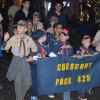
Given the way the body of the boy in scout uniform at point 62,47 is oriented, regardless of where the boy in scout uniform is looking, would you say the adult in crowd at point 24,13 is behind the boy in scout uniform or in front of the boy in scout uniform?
behind

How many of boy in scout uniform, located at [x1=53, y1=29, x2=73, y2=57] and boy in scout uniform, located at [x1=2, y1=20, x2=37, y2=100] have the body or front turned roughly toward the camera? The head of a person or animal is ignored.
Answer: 2

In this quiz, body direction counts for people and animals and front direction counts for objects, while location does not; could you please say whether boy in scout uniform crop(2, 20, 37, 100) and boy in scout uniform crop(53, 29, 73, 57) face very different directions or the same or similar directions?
same or similar directions

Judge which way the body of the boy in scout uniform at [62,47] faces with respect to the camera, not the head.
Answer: toward the camera

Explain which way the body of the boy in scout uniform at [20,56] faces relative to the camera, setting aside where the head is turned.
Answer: toward the camera

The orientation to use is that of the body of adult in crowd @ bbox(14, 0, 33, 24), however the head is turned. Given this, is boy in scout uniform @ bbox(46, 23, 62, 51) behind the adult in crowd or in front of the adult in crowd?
in front

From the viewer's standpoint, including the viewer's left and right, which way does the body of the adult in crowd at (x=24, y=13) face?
facing the viewer and to the right of the viewer

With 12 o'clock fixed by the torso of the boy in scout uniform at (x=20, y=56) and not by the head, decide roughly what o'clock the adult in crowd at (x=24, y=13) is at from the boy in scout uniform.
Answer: The adult in crowd is roughly at 6 o'clock from the boy in scout uniform.

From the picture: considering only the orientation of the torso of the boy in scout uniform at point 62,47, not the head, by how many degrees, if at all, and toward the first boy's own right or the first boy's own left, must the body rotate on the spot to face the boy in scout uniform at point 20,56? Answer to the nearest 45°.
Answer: approximately 45° to the first boy's own right

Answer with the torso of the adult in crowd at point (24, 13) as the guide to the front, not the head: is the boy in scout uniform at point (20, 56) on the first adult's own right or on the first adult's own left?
on the first adult's own right

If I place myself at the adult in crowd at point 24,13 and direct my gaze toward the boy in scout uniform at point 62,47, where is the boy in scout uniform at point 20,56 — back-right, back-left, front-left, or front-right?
front-right

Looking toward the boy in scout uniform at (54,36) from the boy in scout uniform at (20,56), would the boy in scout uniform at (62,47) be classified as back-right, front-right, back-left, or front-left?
front-right

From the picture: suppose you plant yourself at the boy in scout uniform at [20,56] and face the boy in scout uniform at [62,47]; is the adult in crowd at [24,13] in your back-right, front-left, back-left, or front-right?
front-left
